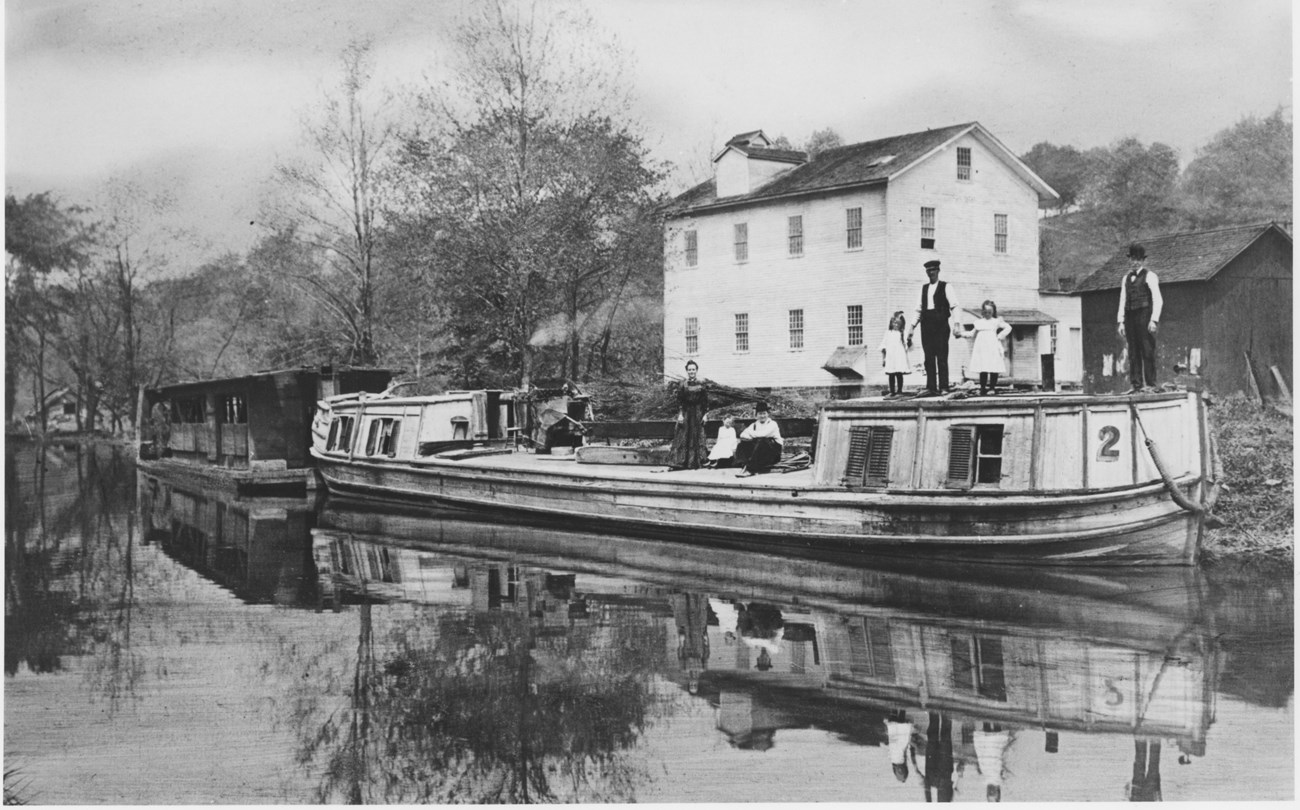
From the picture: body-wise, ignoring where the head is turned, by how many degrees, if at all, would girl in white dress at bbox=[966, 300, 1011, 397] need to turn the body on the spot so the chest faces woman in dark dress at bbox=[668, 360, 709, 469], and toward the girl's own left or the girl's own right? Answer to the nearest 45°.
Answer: approximately 135° to the girl's own right

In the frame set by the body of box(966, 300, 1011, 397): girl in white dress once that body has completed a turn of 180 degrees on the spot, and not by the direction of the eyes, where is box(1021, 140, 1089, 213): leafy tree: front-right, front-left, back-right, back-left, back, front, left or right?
front

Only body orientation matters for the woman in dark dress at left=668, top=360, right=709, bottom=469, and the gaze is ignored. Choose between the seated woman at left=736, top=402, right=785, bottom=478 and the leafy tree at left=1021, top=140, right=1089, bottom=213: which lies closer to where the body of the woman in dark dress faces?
the seated woman

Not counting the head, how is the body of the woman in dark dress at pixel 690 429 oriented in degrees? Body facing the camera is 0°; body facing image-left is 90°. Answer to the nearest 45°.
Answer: approximately 0°

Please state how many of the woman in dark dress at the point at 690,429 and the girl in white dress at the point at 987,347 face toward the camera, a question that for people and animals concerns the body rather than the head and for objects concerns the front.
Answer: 2

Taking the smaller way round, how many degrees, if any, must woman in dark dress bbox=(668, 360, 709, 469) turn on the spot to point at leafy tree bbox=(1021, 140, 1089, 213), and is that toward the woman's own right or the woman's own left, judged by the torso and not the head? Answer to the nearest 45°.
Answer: approximately 135° to the woman's own left
